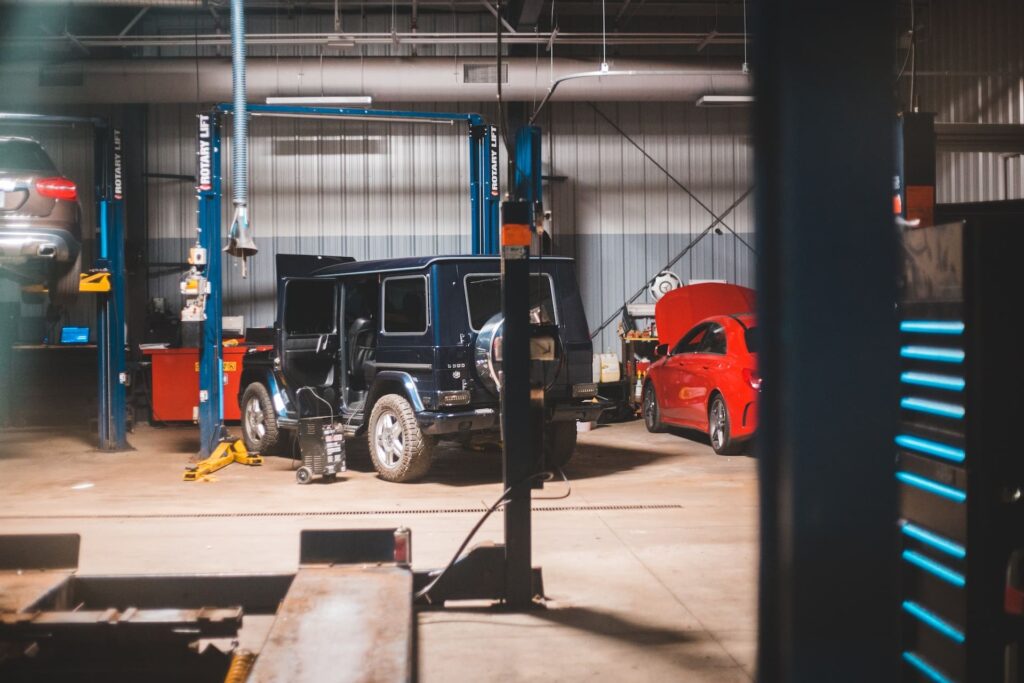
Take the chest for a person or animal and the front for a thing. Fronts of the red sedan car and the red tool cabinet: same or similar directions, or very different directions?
very different directions

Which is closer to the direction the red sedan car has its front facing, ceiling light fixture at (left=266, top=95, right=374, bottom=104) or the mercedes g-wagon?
the ceiling light fixture

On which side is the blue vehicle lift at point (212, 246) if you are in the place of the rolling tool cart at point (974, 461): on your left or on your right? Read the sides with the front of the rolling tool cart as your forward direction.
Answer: on your right

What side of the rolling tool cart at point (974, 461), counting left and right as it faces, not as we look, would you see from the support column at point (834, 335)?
front

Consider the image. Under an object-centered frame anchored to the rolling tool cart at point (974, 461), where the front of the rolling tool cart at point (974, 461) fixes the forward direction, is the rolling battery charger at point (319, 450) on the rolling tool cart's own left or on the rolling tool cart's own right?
on the rolling tool cart's own right

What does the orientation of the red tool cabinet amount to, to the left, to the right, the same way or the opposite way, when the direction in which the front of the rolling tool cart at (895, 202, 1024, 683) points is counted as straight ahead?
to the left

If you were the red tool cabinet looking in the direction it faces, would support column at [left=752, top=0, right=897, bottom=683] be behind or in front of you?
in front

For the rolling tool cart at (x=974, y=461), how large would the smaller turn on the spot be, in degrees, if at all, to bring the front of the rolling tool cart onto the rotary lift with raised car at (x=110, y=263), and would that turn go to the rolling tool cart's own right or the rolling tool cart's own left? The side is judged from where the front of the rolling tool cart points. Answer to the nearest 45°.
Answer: approximately 90° to the rolling tool cart's own right

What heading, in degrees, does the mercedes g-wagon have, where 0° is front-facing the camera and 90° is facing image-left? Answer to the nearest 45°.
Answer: approximately 135°

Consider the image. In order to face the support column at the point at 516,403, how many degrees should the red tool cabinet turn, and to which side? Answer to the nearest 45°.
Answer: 0° — it already faces it

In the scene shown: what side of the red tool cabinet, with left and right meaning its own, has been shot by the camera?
front

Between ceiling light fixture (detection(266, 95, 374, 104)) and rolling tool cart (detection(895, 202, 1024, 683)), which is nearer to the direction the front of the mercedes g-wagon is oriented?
the ceiling light fixture

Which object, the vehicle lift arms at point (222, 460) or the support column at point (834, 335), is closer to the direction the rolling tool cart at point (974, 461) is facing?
the support column

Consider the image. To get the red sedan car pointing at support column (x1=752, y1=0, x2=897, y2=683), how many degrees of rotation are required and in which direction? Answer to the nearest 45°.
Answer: approximately 135° to its left

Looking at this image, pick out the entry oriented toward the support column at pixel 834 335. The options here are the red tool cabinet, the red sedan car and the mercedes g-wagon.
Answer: the red tool cabinet

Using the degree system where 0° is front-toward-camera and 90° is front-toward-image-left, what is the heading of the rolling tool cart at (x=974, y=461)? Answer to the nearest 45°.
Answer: approximately 45°

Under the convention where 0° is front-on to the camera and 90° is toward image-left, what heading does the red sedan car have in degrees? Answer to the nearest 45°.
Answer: approximately 135°
